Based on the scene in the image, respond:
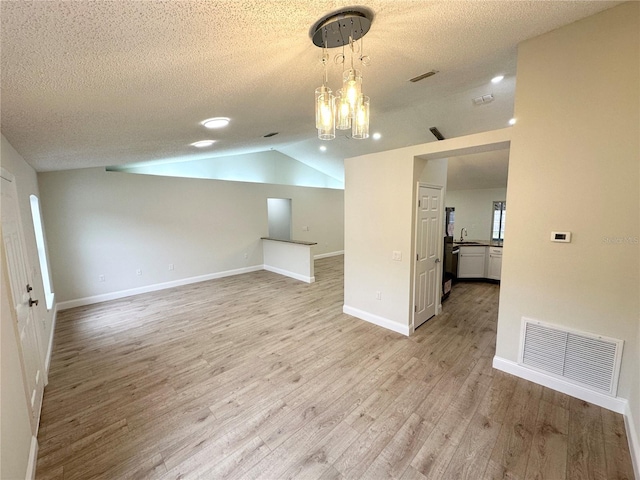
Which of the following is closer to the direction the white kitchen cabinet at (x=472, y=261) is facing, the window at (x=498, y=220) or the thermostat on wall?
the thermostat on wall

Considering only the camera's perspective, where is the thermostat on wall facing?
facing the viewer

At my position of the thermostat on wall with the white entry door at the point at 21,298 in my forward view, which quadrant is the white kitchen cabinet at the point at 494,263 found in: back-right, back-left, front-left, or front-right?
back-right

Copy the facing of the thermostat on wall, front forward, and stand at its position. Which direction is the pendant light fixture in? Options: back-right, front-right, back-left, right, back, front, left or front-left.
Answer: front-right

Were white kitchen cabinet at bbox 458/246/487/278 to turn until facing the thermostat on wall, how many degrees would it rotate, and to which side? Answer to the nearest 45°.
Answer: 0° — it already faces it

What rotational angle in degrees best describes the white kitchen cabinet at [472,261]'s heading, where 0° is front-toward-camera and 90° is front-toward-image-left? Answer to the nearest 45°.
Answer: approximately 0°

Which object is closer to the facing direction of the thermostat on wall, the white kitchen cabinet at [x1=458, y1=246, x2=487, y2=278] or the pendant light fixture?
the pendant light fixture

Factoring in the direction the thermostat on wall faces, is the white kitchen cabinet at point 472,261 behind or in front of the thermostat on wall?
behind

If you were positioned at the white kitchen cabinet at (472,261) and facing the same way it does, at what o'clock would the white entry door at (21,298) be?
The white entry door is roughly at 1 o'clock from the white kitchen cabinet.

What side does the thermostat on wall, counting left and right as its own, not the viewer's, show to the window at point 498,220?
back

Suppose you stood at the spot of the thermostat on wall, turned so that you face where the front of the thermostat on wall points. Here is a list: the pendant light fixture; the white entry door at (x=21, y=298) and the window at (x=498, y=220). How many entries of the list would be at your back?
1

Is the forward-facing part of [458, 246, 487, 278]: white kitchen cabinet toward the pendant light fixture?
yes
